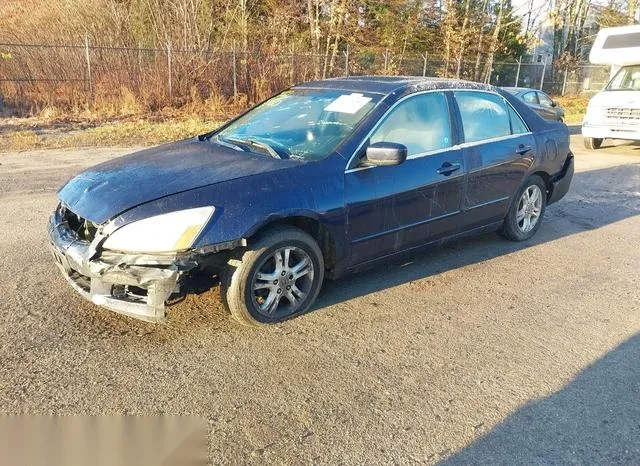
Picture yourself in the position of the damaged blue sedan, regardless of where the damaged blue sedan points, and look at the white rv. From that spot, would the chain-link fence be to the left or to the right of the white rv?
left

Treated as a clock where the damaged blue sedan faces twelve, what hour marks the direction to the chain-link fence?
The chain-link fence is roughly at 4 o'clock from the damaged blue sedan.

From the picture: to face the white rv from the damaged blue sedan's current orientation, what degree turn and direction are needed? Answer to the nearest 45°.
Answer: approximately 180°

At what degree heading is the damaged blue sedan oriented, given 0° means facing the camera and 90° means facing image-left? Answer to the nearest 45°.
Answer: approximately 45°
